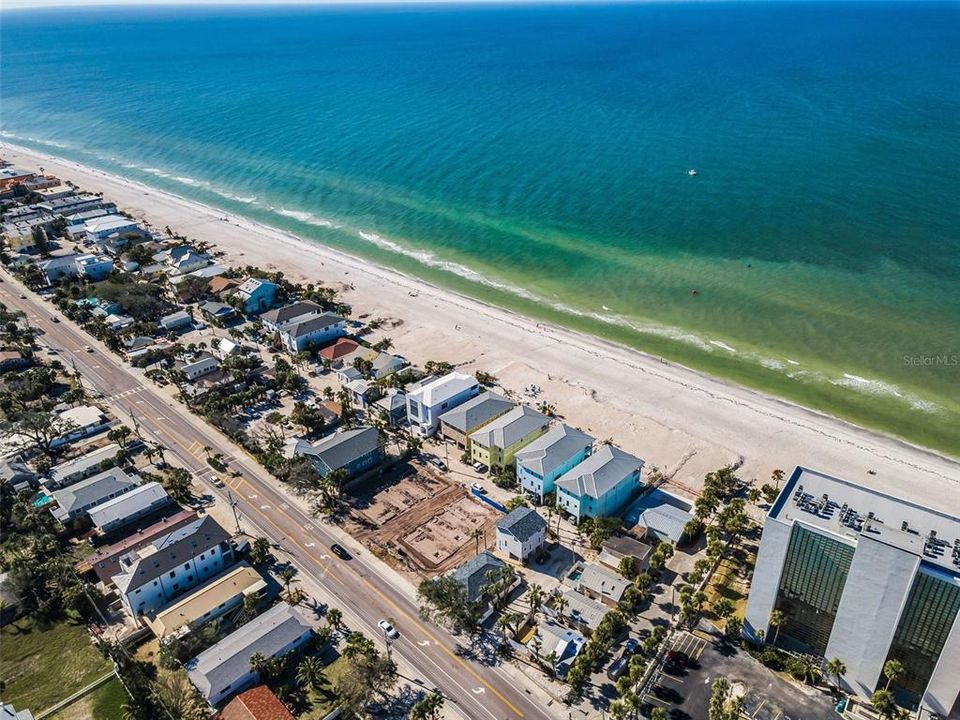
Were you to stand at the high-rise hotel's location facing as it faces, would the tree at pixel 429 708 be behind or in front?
in front

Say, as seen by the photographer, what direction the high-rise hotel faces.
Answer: facing the viewer and to the left of the viewer

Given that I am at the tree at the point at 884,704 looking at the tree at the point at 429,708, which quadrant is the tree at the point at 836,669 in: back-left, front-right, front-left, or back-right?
front-right
